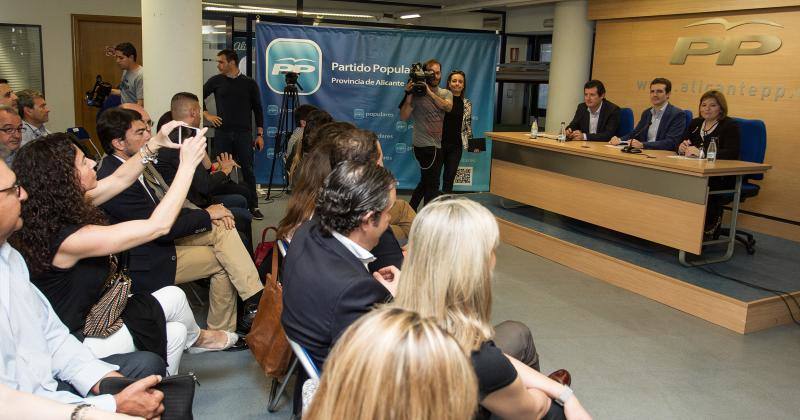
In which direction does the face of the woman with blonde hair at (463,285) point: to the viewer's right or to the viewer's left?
to the viewer's right

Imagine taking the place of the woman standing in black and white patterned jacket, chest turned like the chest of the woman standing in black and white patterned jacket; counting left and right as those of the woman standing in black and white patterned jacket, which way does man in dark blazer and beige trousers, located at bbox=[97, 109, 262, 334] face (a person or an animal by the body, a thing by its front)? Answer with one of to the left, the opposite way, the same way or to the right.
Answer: to the left

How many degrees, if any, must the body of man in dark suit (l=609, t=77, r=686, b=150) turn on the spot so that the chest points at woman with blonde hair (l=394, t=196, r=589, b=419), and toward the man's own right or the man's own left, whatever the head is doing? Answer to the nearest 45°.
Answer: approximately 45° to the man's own left

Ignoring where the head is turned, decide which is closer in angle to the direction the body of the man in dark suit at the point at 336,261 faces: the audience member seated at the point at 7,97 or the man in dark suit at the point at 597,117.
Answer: the man in dark suit

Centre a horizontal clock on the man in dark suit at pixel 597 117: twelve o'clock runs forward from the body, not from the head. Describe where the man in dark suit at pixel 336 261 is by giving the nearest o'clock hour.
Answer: the man in dark suit at pixel 336 261 is roughly at 11 o'clock from the man in dark suit at pixel 597 117.

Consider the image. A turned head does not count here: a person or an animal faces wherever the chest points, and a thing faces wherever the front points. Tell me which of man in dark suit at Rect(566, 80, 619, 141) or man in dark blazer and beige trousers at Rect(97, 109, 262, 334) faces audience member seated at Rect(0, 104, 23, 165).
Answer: man in dark suit at Rect(566, 80, 619, 141)

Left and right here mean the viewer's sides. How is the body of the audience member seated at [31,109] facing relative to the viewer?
facing to the right of the viewer

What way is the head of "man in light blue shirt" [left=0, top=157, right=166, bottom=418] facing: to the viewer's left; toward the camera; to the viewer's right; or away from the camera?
to the viewer's right

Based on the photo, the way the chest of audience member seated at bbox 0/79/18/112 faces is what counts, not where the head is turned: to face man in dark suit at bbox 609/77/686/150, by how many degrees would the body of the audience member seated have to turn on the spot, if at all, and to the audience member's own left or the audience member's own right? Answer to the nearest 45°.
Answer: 0° — they already face them

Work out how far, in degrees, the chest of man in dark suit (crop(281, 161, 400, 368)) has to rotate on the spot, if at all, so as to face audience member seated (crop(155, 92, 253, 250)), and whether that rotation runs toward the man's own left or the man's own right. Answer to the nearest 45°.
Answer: approximately 45° to the man's own left

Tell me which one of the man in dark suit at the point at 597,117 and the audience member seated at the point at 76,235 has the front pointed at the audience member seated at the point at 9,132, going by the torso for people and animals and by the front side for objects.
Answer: the man in dark suit

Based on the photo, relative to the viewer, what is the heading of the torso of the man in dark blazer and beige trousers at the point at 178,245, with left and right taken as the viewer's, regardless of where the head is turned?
facing to the right of the viewer

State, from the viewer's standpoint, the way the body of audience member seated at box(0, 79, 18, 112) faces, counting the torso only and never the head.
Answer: to the viewer's right

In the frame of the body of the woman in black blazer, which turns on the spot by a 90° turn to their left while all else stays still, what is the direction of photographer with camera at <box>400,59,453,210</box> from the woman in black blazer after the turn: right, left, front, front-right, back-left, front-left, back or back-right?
back-right

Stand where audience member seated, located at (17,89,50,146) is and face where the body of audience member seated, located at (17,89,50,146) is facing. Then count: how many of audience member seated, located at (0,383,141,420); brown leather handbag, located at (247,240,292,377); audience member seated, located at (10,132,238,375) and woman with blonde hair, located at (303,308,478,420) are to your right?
4

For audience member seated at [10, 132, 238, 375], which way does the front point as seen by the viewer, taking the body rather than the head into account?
to the viewer's right
